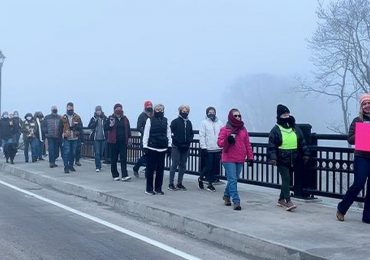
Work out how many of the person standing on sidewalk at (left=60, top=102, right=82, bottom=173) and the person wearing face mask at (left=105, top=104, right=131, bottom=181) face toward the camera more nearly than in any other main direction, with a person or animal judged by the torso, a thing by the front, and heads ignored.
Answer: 2

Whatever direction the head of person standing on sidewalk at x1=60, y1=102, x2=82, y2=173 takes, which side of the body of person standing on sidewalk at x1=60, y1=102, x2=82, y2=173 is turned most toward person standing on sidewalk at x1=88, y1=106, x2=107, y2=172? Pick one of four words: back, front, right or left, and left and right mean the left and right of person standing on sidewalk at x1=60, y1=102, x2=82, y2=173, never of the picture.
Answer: left

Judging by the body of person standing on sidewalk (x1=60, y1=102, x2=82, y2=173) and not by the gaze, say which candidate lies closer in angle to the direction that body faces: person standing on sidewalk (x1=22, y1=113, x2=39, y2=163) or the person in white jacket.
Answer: the person in white jacket

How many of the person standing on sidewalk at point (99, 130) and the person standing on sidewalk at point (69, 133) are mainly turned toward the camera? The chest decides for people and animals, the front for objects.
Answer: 2

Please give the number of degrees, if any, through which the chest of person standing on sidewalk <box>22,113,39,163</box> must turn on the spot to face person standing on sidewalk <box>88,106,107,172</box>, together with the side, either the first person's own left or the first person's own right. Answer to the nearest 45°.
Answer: approximately 45° to the first person's own left
